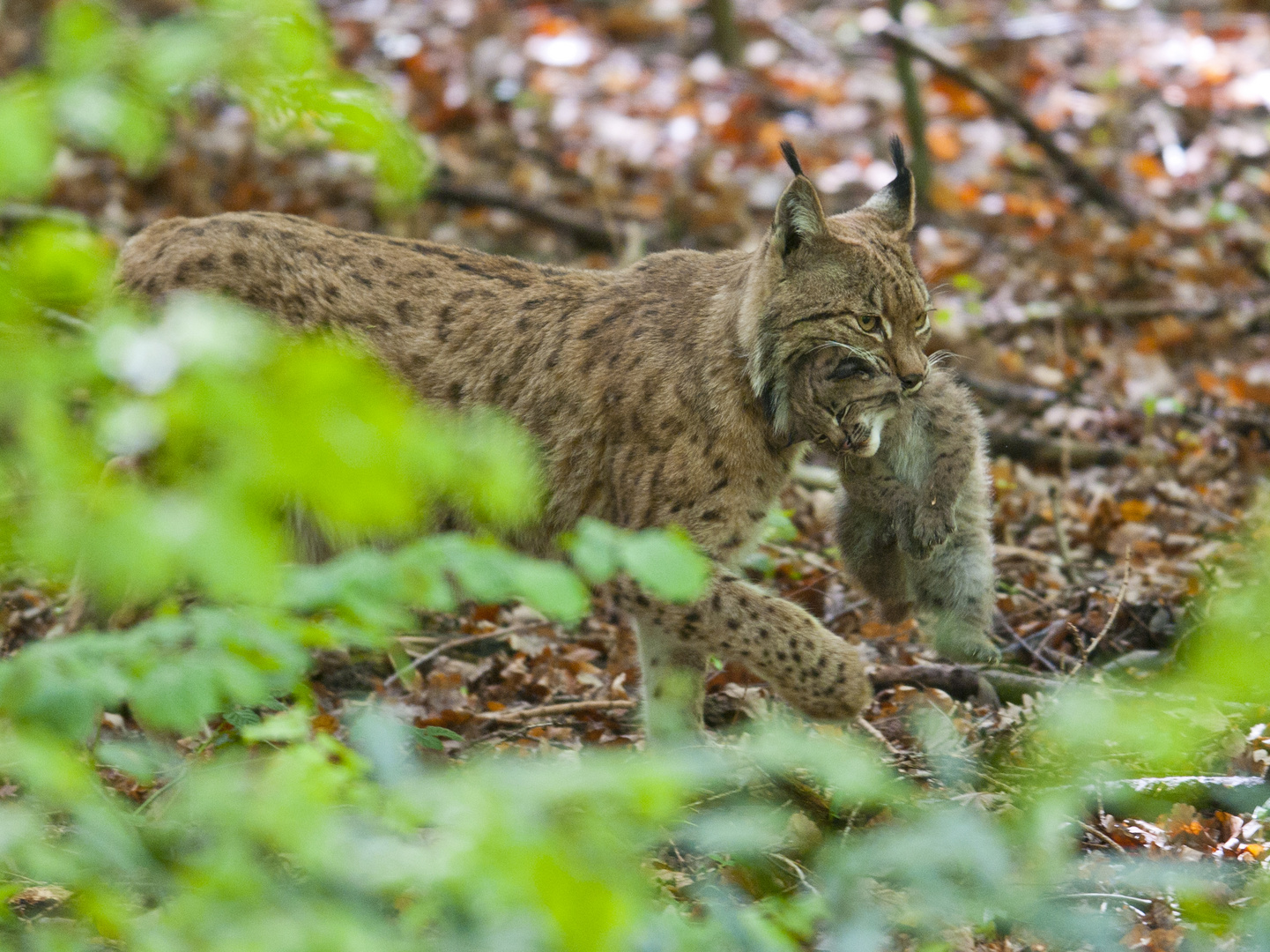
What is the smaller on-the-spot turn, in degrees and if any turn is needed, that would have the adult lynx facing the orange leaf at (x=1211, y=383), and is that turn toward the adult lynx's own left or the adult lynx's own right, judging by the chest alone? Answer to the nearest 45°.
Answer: approximately 45° to the adult lynx's own left

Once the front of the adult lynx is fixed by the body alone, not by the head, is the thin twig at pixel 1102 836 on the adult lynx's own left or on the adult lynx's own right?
on the adult lynx's own right

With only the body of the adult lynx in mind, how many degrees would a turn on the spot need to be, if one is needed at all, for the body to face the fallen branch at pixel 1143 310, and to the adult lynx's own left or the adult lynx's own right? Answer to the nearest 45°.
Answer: approximately 45° to the adult lynx's own left

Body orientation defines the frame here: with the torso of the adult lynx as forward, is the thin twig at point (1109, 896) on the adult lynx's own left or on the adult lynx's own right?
on the adult lynx's own right

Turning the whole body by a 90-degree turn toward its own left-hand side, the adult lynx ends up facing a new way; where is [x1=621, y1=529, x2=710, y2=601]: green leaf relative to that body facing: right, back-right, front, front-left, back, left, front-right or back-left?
back

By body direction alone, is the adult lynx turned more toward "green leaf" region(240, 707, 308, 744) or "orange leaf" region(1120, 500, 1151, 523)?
the orange leaf

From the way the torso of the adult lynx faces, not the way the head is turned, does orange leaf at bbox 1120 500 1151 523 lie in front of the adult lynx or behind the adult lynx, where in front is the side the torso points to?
in front

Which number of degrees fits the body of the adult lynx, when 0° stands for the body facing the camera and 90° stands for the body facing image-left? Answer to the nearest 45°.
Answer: approximately 270°

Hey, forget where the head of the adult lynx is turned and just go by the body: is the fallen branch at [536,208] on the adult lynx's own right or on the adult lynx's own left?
on the adult lynx's own left

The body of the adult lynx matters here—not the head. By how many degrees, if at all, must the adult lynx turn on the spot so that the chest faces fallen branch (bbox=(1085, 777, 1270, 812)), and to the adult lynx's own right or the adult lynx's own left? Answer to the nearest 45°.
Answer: approximately 45° to the adult lynx's own right
